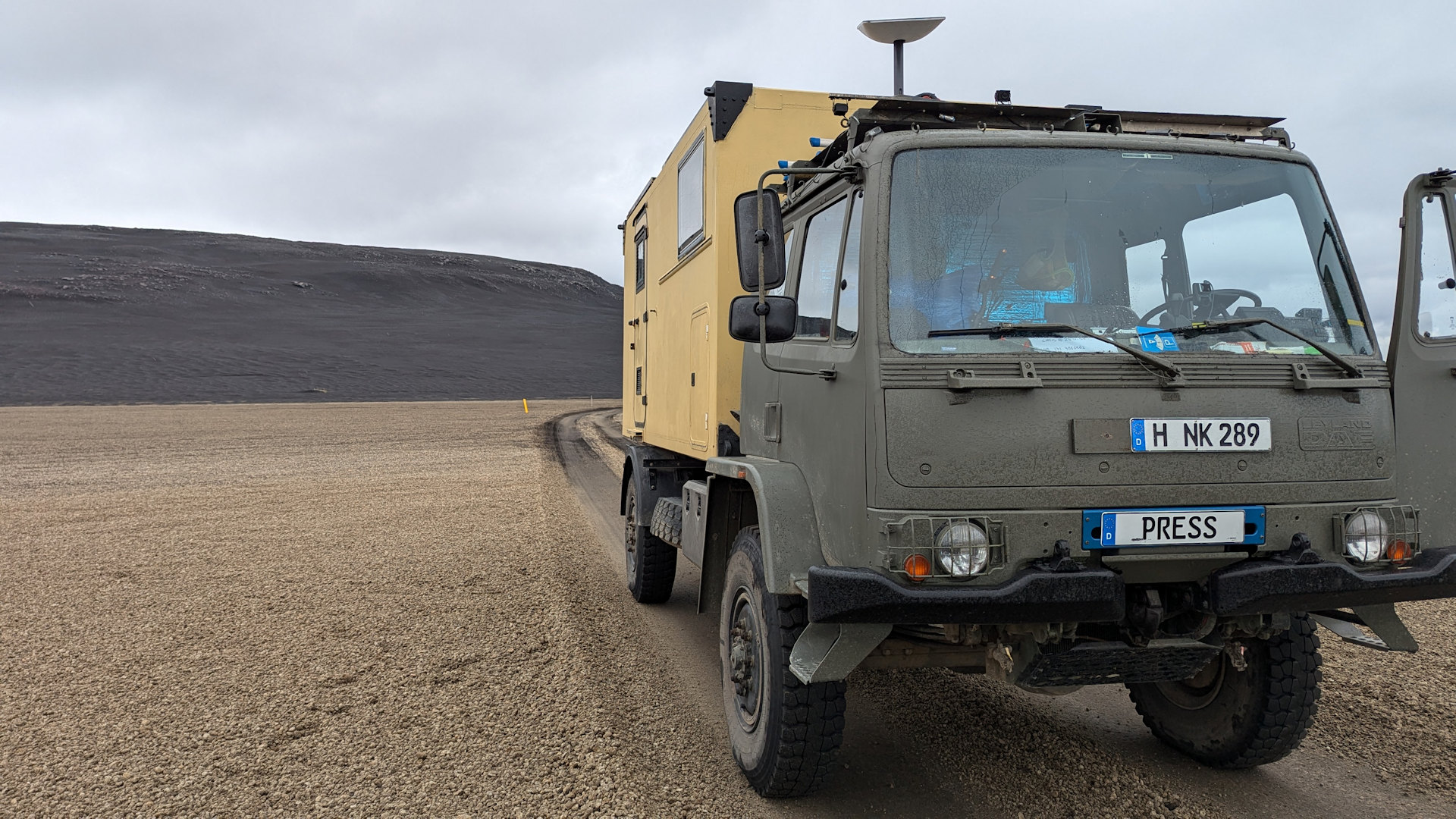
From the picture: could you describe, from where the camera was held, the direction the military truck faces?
facing the viewer and to the right of the viewer
